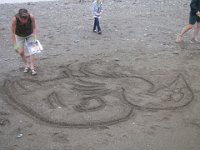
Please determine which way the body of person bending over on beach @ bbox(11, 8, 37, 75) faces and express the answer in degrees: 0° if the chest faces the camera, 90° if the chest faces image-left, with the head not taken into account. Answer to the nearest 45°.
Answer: approximately 0°
